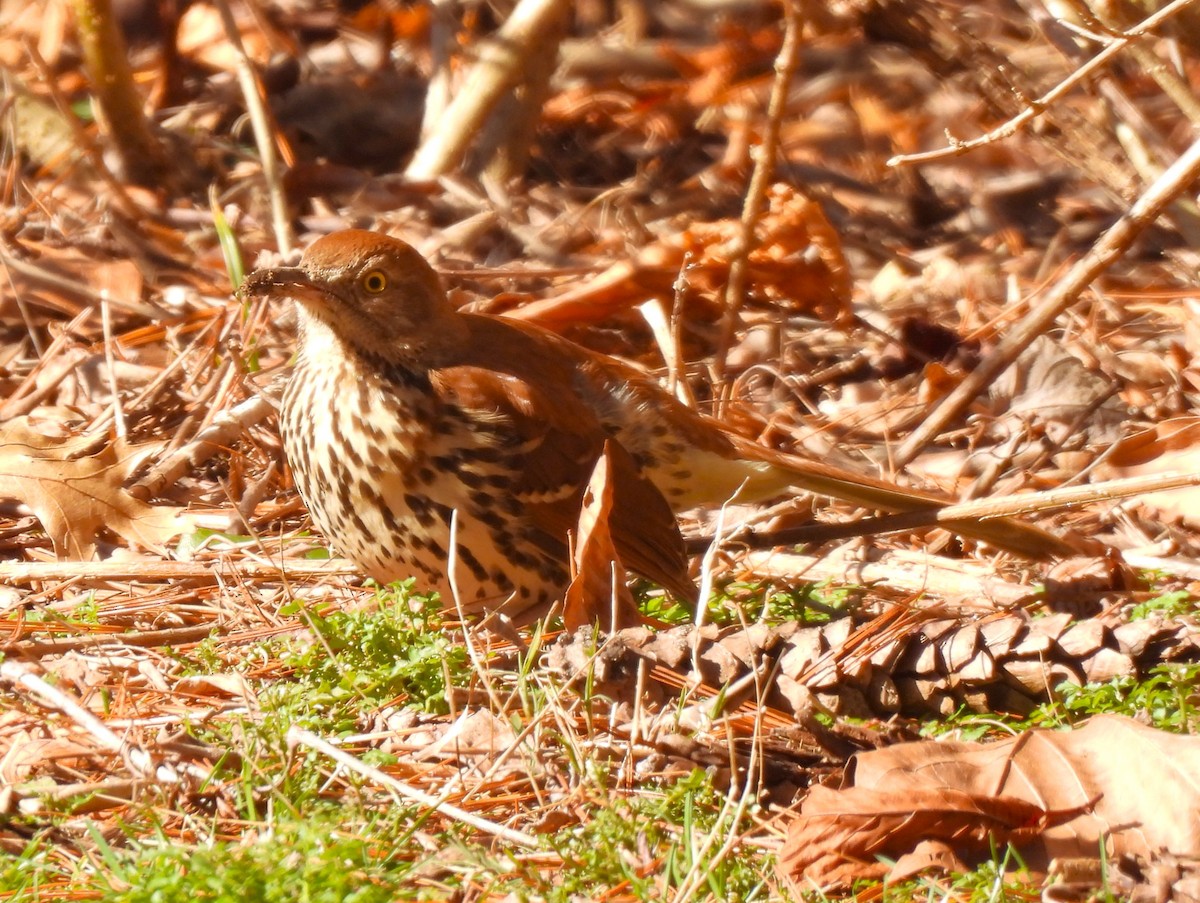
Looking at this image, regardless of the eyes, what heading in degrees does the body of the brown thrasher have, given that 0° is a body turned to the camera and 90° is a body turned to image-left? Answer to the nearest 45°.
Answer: approximately 45°

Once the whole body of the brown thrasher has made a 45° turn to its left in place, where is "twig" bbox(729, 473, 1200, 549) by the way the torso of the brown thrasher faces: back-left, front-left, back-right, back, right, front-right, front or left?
left

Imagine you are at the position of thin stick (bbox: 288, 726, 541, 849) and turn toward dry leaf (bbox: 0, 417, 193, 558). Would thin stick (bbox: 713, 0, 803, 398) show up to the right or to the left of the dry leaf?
right

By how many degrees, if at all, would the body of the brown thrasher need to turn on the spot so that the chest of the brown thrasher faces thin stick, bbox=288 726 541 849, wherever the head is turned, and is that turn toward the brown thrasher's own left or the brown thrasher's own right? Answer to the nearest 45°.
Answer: approximately 45° to the brown thrasher's own left

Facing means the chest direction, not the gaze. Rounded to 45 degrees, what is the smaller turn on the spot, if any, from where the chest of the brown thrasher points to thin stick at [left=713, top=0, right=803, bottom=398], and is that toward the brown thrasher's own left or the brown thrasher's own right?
approximately 180°

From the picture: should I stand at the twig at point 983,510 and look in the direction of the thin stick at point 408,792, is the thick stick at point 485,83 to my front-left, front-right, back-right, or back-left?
back-right
